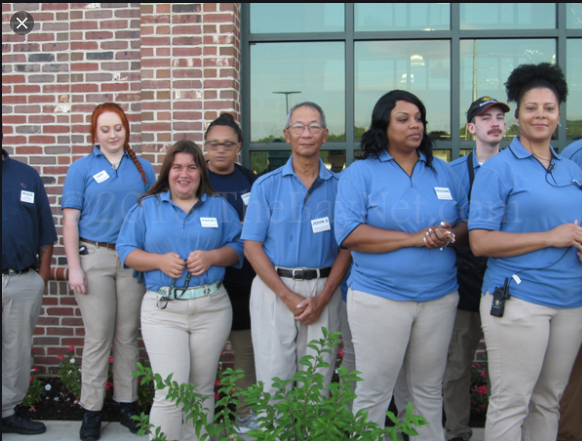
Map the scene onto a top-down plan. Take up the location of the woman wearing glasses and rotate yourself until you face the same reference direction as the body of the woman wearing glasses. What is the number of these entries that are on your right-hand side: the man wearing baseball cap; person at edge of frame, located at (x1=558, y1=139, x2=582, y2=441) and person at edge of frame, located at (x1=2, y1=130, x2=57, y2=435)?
1

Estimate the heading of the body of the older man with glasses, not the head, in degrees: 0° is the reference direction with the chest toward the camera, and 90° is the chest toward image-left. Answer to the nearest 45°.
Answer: approximately 0°

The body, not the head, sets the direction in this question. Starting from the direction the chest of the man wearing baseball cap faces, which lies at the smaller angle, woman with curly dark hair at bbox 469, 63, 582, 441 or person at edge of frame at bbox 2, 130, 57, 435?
the woman with curly dark hair

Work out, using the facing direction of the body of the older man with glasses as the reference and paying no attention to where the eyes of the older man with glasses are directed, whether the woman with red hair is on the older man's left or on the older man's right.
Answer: on the older man's right

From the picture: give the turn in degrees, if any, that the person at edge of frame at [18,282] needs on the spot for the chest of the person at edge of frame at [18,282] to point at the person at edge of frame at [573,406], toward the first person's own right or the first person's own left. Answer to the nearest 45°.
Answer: approximately 45° to the first person's own left

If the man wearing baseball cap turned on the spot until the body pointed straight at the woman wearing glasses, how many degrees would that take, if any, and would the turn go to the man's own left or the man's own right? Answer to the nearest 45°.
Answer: approximately 135° to the man's own right
